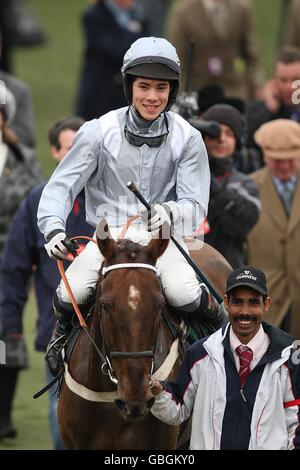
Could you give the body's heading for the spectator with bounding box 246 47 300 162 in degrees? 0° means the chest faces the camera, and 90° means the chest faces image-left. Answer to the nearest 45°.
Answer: approximately 0°

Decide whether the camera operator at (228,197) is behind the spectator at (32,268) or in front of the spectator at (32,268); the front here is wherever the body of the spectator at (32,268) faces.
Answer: in front

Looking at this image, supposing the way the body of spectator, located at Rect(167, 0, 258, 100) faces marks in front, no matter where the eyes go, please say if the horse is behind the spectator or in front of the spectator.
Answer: in front

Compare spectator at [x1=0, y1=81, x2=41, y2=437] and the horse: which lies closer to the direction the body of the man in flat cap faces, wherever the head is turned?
the horse

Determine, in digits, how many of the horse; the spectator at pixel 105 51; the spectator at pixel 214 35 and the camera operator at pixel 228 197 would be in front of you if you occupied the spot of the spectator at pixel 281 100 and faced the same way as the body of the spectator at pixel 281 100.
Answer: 2

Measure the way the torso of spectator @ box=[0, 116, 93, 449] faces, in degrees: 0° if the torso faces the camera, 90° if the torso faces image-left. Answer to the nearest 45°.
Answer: approximately 315°

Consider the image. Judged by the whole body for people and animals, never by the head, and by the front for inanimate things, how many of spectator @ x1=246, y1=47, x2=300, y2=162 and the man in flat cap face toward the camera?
2

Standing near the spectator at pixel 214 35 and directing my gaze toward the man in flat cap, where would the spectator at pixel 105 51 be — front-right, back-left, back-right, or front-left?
back-right

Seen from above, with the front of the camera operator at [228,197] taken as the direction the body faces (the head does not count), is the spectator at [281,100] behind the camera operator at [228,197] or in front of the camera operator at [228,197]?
behind

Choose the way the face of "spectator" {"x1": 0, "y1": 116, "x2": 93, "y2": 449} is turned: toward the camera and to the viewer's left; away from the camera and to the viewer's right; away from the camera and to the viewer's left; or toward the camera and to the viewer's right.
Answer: toward the camera and to the viewer's right
